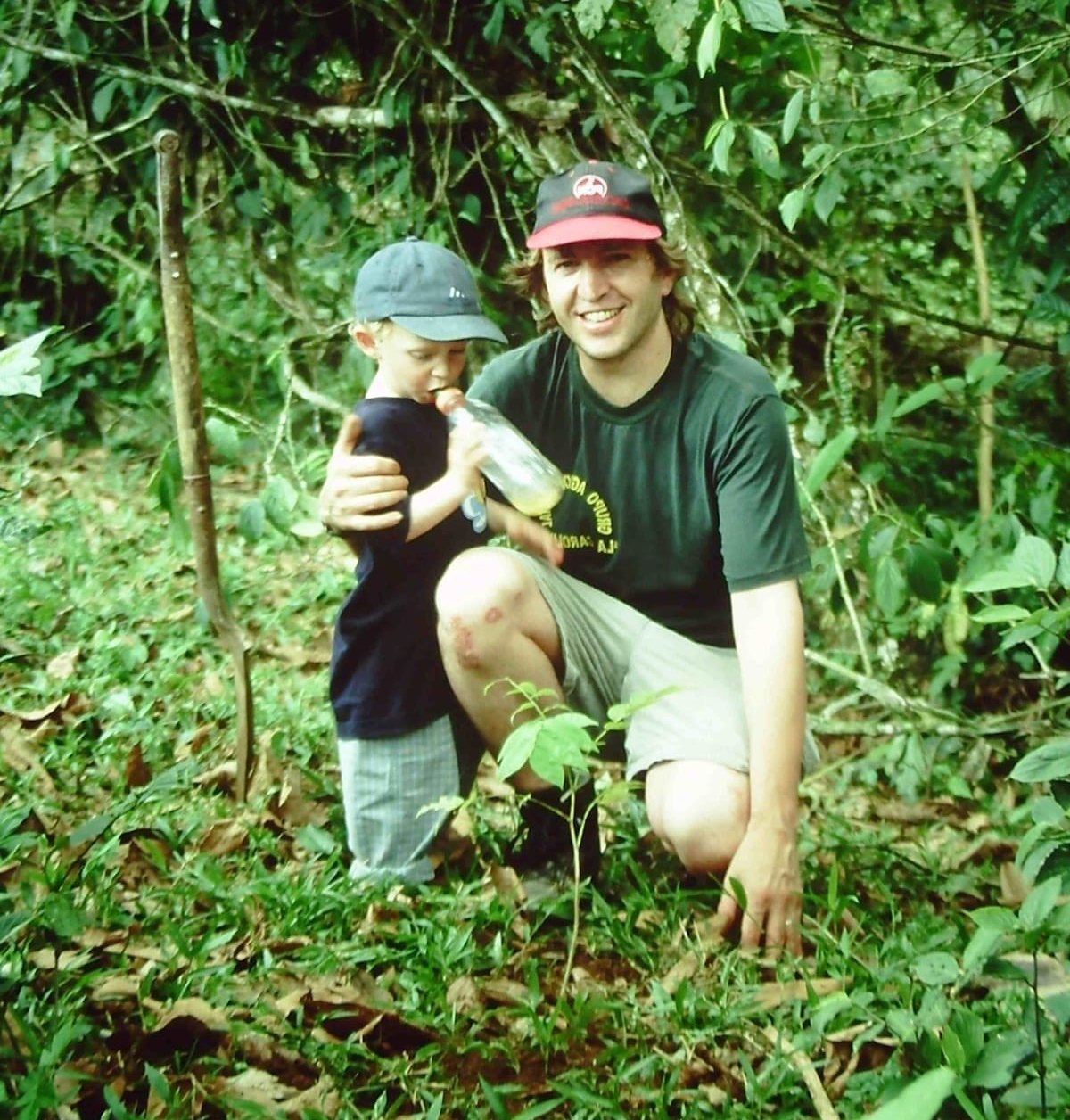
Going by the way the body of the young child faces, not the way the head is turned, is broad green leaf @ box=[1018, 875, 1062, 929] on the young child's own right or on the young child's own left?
on the young child's own right

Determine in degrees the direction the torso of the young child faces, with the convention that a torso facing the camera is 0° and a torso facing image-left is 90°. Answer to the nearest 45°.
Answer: approximately 270°

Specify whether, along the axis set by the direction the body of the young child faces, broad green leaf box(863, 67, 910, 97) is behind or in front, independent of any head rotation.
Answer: in front

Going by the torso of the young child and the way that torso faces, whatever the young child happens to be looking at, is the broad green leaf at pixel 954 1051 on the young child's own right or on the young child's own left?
on the young child's own right

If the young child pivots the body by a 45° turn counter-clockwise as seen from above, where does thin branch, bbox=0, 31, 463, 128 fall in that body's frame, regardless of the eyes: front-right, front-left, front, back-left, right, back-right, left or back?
front-left

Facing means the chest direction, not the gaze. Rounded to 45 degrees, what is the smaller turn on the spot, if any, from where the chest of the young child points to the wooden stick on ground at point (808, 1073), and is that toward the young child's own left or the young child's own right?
approximately 45° to the young child's own right

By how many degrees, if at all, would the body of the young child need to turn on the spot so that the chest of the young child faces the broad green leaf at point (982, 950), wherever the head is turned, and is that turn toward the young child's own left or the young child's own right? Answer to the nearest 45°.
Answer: approximately 45° to the young child's own right

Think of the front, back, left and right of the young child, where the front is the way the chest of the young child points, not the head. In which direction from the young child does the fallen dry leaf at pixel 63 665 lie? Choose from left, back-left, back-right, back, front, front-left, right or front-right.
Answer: back-left
